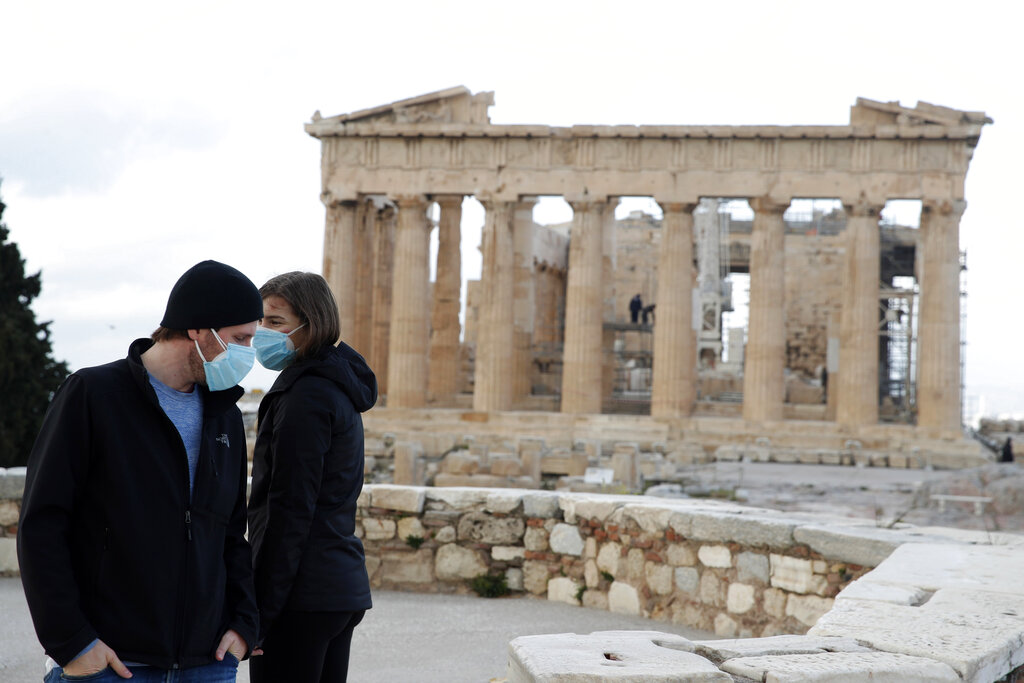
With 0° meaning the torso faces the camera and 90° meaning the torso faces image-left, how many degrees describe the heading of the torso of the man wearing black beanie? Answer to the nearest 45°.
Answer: approximately 315°

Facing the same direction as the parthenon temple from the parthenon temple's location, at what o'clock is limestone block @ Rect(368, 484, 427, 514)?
The limestone block is roughly at 12 o'clock from the parthenon temple.

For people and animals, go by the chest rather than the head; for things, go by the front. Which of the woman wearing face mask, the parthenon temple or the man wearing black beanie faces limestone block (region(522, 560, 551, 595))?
the parthenon temple

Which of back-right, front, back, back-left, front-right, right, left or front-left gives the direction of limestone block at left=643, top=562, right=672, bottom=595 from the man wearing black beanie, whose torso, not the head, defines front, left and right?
left

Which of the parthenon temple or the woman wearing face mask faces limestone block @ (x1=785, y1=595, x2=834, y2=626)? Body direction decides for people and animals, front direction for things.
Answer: the parthenon temple

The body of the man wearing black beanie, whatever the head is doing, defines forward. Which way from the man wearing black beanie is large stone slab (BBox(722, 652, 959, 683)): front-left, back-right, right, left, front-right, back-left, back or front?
front-left

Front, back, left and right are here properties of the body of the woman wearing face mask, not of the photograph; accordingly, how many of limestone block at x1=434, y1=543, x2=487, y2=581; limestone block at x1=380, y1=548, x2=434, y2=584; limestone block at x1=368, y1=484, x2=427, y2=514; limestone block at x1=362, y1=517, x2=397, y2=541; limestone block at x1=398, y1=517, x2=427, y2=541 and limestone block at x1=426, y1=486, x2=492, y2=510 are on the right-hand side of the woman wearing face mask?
6

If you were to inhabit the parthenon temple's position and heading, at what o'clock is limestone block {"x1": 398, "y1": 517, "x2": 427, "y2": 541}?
The limestone block is roughly at 12 o'clock from the parthenon temple.

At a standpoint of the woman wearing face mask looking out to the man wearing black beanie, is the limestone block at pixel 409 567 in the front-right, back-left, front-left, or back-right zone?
back-right

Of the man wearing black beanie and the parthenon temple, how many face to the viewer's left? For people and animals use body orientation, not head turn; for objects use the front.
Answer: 0

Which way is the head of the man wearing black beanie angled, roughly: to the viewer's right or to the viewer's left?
to the viewer's right

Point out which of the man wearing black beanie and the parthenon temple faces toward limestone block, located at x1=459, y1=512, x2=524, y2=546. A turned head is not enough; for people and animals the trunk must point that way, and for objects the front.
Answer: the parthenon temple

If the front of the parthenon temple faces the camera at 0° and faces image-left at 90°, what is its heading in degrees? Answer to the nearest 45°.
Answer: approximately 0°

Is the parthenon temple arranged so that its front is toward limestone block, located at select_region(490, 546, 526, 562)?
yes

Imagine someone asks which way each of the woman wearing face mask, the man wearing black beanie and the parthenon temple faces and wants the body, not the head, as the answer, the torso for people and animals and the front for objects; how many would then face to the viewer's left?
1

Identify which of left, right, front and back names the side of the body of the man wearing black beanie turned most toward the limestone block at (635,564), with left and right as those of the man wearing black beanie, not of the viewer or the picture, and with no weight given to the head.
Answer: left

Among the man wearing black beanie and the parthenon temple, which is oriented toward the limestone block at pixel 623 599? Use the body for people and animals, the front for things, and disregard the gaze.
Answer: the parthenon temple

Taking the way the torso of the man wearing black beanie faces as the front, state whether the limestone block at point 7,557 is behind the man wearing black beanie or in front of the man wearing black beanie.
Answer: behind

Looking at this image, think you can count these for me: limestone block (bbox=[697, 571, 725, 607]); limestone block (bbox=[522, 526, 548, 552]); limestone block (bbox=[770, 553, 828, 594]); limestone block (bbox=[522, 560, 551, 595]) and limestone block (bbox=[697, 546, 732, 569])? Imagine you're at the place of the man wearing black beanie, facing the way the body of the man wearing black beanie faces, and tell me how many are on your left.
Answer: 5

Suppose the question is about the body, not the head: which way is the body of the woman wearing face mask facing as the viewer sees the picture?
to the viewer's left

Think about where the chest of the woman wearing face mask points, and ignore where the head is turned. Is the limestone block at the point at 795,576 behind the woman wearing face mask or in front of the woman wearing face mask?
behind

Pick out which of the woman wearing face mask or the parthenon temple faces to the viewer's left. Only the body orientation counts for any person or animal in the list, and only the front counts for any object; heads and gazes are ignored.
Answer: the woman wearing face mask

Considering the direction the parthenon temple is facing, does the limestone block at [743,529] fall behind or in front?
in front
